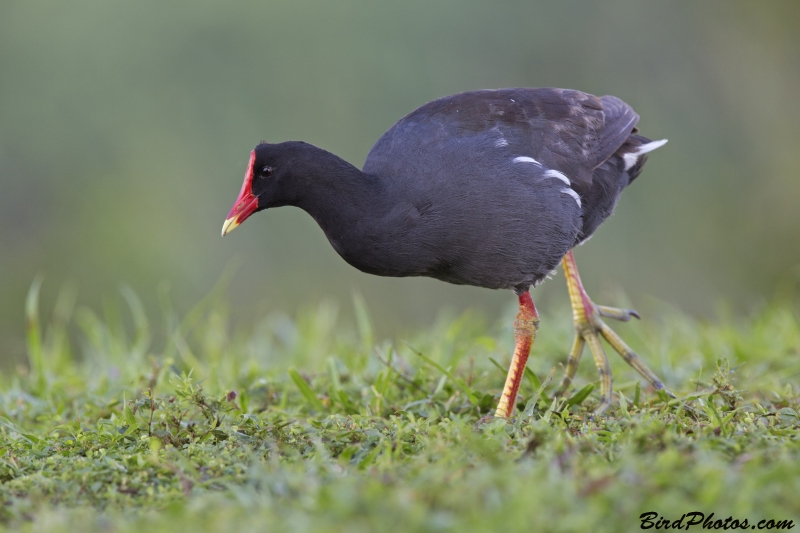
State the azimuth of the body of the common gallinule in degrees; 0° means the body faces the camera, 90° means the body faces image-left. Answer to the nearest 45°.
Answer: approximately 90°
